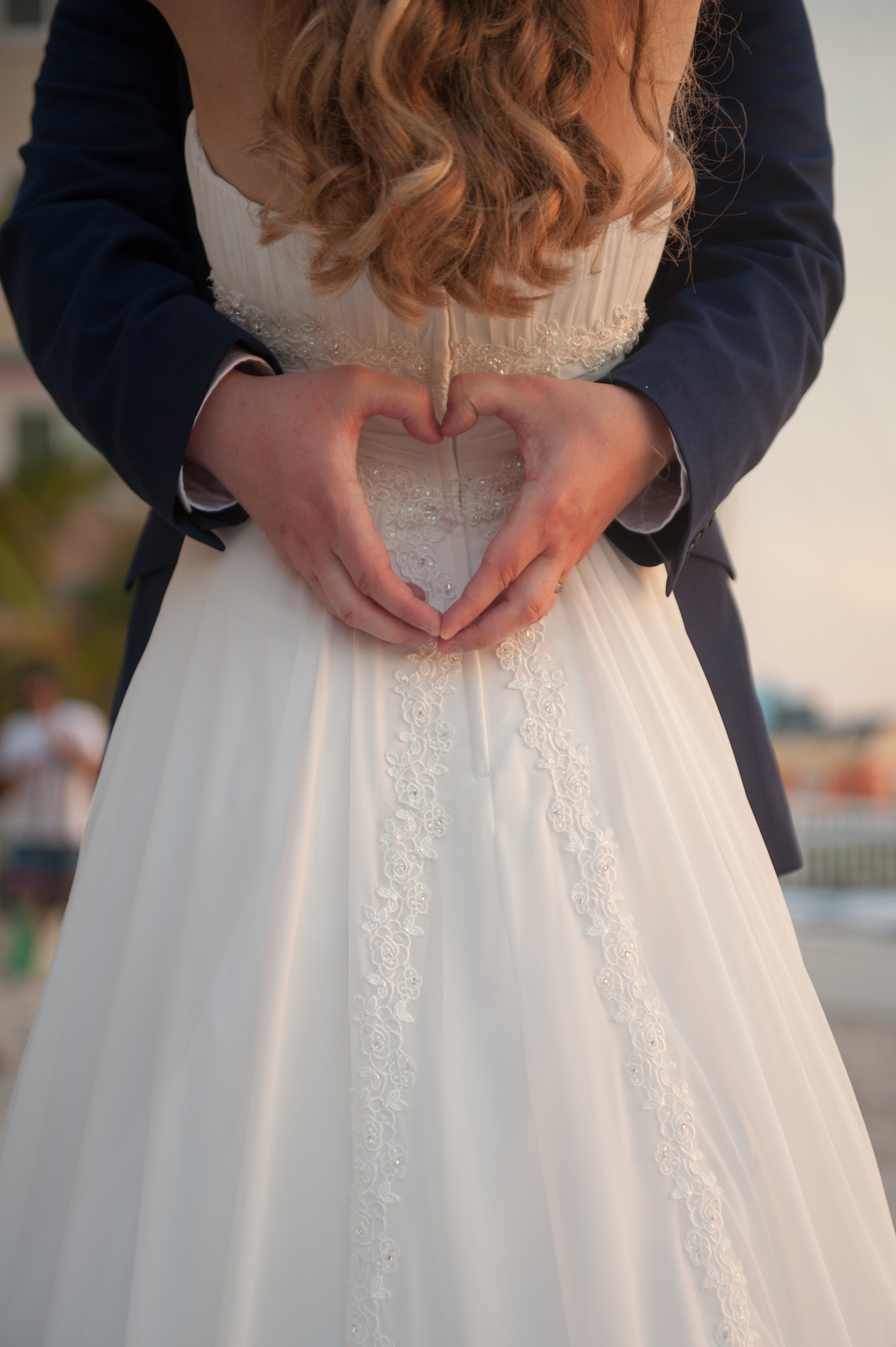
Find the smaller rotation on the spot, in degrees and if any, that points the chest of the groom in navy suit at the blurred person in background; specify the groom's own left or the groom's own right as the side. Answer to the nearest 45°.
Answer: approximately 180°

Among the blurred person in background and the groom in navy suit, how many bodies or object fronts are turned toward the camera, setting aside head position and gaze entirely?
2

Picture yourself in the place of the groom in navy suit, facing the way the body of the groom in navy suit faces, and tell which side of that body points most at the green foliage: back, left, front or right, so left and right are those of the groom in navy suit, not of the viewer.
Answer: back

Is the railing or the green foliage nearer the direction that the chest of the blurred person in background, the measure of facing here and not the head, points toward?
the railing

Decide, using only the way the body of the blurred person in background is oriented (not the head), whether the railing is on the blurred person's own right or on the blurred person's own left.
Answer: on the blurred person's own left

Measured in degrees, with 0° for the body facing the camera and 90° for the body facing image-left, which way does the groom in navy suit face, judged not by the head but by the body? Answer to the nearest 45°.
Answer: approximately 0°

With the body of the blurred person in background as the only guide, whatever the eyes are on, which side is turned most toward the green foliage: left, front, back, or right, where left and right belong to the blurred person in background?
back

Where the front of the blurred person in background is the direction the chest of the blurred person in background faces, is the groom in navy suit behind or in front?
in front
